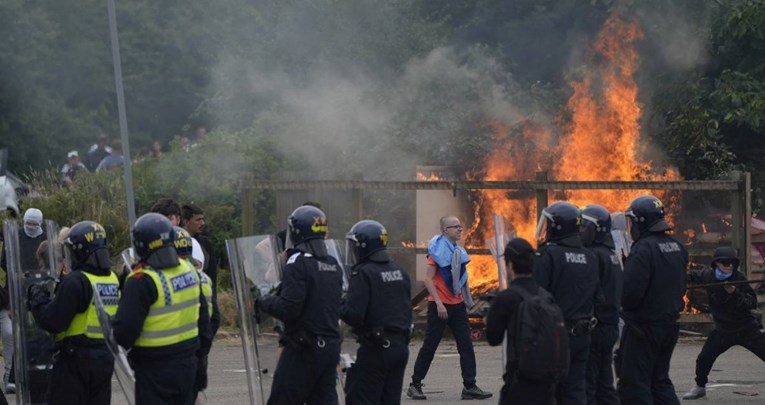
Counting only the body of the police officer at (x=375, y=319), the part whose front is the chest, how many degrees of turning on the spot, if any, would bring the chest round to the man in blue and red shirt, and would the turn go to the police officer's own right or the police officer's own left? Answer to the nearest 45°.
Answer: approximately 45° to the police officer's own right

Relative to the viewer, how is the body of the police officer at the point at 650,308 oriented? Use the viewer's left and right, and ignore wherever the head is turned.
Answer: facing away from the viewer and to the left of the viewer

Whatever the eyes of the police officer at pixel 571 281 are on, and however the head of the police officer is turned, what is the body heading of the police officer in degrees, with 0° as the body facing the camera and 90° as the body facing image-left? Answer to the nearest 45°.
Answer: approximately 135°

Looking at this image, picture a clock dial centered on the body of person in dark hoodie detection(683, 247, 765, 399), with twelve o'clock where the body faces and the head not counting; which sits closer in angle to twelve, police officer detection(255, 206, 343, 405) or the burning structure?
the police officer

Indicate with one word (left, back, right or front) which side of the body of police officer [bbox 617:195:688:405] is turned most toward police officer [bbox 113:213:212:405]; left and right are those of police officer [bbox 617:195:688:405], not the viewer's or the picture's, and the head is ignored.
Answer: left

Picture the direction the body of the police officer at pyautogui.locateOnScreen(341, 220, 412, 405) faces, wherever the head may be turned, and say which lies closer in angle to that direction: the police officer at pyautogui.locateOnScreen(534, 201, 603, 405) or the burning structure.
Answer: the burning structure

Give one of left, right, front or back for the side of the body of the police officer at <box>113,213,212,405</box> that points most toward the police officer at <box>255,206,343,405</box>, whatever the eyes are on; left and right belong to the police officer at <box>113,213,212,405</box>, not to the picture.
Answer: right

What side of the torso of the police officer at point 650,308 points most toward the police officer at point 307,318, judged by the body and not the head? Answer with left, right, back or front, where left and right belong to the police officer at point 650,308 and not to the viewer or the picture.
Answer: left

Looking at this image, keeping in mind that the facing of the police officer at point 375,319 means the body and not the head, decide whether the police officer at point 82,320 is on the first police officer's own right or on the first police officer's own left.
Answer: on the first police officer's own left
